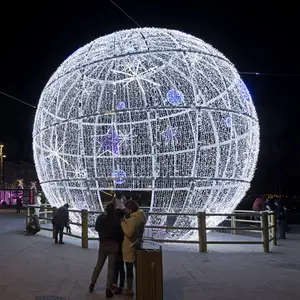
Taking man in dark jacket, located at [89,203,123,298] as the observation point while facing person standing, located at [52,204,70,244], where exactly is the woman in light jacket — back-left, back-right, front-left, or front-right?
back-right

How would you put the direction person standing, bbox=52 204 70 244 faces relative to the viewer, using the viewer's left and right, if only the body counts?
facing away from the viewer and to the right of the viewer

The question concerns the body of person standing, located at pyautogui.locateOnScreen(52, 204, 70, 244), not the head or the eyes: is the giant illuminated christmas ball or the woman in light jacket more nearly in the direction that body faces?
the giant illuminated christmas ball

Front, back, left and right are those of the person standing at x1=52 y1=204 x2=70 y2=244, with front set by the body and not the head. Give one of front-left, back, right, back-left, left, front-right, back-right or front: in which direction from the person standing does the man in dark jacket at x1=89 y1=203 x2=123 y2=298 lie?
back-right
